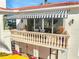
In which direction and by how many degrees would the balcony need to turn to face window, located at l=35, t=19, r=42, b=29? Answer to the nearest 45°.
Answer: approximately 135° to its right

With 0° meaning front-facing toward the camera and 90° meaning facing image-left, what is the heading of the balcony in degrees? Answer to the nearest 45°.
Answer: approximately 45°

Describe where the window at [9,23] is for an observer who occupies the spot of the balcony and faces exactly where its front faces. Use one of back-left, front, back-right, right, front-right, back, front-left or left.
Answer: right

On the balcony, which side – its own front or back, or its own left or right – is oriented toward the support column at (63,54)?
left
